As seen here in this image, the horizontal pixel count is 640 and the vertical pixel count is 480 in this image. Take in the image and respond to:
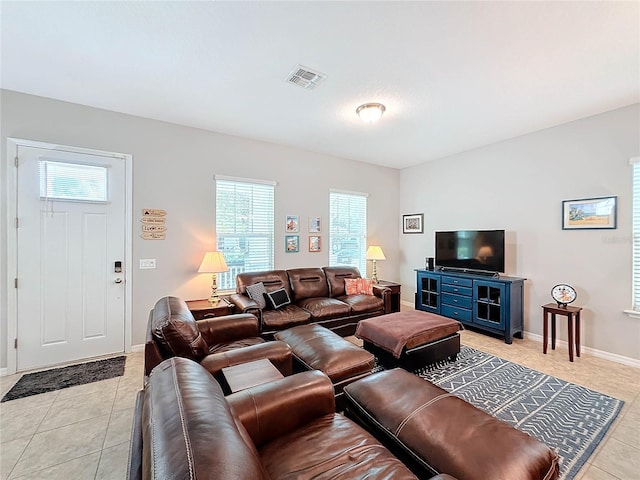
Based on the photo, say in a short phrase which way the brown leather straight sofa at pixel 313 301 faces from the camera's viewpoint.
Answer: facing the viewer and to the right of the viewer

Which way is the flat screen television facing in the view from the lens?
facing the viewer and to the left of the viewer

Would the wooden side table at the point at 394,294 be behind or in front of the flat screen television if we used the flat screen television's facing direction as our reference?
in front

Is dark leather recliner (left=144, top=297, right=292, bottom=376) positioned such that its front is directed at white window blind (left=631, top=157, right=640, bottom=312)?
yes

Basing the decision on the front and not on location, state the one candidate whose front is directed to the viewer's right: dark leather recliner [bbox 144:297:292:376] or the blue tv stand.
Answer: the dark leather recliner

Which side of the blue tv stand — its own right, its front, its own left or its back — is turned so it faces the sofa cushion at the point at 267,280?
front

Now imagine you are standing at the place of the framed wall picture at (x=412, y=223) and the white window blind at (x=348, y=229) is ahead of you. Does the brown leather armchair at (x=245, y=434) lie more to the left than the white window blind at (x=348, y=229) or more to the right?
left

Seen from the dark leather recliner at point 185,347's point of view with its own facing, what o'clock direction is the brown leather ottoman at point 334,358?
The brown leather ottoman is roughly at 12 o'clock from the dark leather recliner.

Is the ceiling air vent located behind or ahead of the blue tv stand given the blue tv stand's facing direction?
ahead

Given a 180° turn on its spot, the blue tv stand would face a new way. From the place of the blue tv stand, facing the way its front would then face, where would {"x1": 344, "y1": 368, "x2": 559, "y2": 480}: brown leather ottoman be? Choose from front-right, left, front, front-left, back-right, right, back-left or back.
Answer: back-right

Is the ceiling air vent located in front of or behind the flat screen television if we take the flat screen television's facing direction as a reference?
in front

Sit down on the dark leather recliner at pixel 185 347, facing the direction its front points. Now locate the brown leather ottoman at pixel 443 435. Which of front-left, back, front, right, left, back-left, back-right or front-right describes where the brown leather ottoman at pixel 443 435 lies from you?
front-right

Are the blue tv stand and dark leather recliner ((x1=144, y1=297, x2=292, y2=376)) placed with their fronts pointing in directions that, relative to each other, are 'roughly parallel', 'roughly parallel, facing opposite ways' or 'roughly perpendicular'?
roughly parallel, facing opposite ways

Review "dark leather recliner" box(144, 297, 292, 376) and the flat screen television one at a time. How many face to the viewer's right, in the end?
1

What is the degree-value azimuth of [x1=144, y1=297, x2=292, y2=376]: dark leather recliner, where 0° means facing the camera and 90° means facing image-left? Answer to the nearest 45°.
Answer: approximately 270°

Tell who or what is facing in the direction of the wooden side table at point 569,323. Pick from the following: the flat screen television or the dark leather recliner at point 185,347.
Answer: the dark leather recliner

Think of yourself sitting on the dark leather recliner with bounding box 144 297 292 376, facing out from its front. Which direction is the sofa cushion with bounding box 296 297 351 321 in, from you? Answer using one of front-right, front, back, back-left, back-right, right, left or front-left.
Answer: front-left

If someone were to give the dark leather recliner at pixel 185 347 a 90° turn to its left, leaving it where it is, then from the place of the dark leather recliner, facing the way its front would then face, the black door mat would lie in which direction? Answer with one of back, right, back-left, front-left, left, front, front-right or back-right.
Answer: front-left

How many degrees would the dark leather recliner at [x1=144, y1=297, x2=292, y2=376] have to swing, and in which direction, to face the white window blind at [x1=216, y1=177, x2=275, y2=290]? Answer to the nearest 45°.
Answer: approximately 90° to its left

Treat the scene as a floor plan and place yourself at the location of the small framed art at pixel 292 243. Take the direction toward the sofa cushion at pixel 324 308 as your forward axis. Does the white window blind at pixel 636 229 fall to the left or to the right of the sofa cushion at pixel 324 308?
left
